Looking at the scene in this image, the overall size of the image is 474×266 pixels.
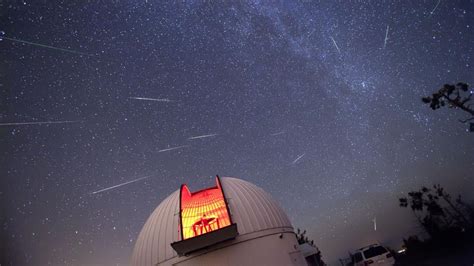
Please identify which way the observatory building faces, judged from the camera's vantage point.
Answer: facing the viewer
